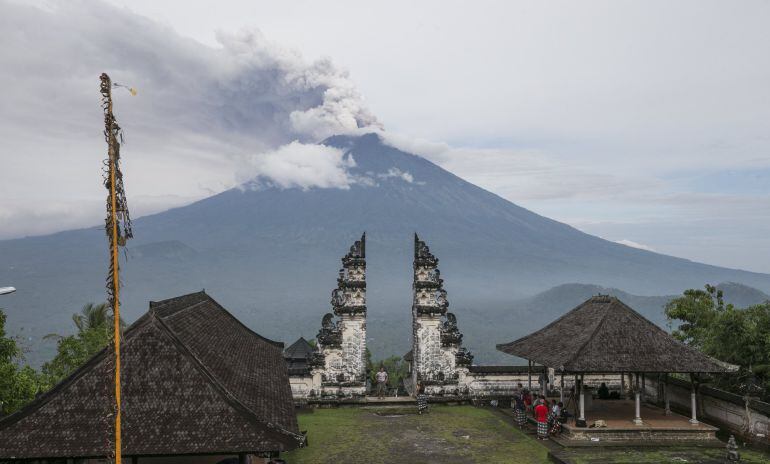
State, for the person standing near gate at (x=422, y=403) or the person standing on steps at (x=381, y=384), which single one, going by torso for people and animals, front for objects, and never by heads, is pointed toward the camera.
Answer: the person standing on steps at (x=381, y=384)

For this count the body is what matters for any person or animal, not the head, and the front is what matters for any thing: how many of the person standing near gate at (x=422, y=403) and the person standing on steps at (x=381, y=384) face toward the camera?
1

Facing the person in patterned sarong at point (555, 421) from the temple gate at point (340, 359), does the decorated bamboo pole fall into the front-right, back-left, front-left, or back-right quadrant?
front-right

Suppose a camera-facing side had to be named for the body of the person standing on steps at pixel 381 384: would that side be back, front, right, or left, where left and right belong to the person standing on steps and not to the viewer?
front

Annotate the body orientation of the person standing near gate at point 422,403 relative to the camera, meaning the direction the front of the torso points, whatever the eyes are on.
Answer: away from the camera

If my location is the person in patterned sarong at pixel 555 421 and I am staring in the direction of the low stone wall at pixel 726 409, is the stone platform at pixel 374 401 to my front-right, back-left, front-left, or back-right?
back-left
